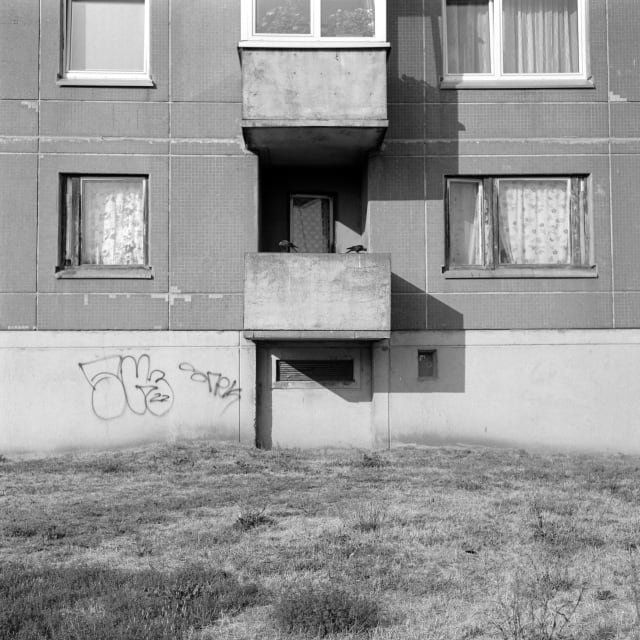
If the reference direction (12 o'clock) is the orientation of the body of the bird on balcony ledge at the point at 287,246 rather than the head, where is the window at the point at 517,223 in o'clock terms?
The window is roughly at 6 o'clock from the bird on balcony ledge.

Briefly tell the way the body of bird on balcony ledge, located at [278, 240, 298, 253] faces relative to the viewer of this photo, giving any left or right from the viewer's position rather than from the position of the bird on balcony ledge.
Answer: facing to the left of the viewer

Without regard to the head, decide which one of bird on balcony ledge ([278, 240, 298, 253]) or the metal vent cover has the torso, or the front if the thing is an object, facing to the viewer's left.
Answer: the bird on balcony ledge

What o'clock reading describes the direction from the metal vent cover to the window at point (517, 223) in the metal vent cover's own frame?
The window is roughly at 9 o'clock from the metal vent cover.

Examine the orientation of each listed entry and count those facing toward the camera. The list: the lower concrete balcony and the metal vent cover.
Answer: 2

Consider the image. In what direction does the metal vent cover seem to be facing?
toward the camera

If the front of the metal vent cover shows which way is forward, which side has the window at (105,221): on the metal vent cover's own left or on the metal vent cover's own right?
on the metal vent cover's own right

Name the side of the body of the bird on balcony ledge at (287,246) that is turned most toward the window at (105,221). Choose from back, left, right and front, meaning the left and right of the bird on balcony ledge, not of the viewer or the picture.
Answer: front

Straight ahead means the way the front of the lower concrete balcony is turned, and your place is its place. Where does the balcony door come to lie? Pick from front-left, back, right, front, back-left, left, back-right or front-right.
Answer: back
